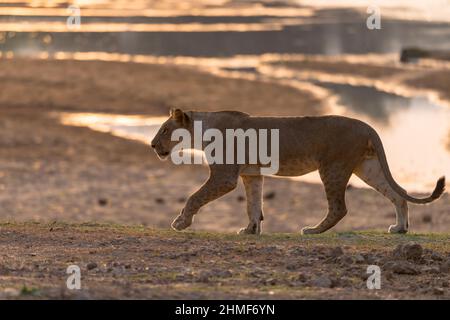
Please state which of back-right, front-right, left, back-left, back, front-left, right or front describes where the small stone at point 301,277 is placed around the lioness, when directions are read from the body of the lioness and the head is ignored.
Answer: left

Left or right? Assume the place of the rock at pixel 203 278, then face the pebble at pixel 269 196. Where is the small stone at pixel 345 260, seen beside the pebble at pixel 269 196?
right

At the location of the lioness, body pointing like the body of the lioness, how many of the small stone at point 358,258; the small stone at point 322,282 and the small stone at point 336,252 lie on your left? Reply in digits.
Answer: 3

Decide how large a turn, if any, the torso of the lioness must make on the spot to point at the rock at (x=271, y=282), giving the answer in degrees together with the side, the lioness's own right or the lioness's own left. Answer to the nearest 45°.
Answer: approximately 90° to the lioness's own left

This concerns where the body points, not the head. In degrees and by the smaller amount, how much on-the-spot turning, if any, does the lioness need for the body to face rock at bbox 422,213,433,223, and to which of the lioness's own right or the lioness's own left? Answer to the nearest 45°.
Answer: approximately 90° to the lioness's own right

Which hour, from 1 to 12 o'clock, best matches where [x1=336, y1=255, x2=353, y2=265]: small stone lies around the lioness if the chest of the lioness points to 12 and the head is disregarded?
The small stone is roughly at 9 o'clock from the lioness.

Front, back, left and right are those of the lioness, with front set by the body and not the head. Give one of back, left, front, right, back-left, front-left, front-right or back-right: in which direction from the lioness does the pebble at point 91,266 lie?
front-left

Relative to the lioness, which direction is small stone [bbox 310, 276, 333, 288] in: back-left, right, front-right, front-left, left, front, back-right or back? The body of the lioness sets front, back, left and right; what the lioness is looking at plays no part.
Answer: left

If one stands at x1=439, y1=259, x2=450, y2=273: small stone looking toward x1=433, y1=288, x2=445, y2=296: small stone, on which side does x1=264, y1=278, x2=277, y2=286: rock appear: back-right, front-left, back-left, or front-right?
front-right

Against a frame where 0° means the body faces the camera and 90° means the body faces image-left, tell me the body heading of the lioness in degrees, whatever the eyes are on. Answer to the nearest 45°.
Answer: approximately 90°

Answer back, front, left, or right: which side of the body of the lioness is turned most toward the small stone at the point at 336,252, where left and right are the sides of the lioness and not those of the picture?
left

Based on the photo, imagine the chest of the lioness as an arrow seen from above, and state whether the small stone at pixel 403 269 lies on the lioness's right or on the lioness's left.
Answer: on the lioness's left

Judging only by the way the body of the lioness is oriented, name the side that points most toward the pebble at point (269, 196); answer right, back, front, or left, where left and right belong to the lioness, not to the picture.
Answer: right

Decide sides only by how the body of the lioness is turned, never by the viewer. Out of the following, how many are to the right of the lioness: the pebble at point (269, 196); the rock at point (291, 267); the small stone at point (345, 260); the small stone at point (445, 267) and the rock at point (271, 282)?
1

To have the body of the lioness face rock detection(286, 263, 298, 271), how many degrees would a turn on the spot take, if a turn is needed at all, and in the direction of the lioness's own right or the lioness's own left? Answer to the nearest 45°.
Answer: approximately 90° to the lioness's own left

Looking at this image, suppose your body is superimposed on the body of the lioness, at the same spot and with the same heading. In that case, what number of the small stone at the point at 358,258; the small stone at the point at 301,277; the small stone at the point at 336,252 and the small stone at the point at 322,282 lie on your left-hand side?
4
